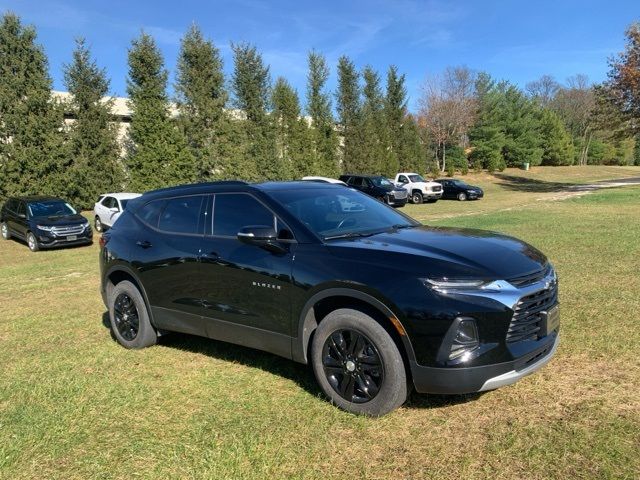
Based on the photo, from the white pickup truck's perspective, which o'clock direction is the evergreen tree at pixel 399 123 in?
The evergreen tree is roughly at 7 o'clock from the white pickup truck.

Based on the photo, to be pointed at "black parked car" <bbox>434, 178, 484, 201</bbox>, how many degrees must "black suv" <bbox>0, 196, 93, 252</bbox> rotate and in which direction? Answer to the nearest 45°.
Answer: approximately 45° to its left

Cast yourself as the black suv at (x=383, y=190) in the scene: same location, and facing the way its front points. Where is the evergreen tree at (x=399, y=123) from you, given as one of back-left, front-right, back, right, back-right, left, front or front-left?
back-left

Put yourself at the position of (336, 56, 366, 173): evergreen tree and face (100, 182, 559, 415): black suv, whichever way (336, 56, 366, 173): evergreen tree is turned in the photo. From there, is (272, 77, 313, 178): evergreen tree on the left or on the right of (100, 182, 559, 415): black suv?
right

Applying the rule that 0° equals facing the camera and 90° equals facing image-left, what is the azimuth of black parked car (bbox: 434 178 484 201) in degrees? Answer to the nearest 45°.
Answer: approximately 315°

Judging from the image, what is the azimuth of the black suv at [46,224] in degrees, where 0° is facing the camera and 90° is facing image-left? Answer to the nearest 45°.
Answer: approximately 315°

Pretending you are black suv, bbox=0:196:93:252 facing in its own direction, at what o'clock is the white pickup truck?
The white pickup truck is roughly at 10 o'clock from the black suv.

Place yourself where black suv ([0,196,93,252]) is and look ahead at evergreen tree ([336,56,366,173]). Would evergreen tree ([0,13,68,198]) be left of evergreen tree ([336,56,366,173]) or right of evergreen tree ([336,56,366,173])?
left

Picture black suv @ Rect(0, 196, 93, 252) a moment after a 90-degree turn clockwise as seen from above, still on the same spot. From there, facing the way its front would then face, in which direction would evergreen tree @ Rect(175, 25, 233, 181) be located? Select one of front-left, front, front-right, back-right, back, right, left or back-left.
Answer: back

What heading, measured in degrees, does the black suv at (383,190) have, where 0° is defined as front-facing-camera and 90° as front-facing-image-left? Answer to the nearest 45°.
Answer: approximately 315°
